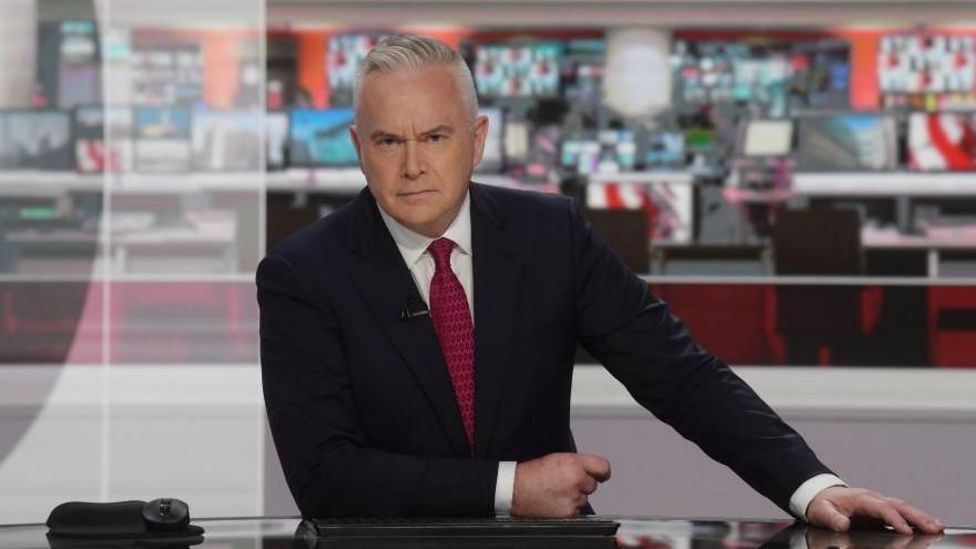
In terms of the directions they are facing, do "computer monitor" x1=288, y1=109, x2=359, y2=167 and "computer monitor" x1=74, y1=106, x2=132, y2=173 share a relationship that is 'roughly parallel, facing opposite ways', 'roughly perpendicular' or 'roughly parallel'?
roughly parallel

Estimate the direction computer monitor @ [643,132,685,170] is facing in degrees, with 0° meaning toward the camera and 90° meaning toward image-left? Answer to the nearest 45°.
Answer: approximately 0°

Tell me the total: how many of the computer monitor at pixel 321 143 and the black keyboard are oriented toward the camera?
1

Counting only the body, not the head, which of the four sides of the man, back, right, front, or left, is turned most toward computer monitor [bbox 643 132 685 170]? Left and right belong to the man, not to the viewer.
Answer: back

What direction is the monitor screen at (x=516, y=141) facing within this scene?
toward the camera

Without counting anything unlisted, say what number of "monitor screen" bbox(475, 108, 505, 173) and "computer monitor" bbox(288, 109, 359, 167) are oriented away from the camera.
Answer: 0

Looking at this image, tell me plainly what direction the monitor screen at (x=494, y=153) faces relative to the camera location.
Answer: facing the viewer

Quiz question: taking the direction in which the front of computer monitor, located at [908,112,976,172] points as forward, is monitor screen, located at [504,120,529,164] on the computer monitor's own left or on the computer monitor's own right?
on the computer monitor's own right

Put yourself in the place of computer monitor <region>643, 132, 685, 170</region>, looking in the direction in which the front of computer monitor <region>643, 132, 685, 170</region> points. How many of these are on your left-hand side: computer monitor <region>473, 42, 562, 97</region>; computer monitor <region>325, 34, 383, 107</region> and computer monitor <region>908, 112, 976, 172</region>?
1

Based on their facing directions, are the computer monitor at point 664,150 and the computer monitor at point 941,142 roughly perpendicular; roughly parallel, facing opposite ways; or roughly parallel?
roughly parallel

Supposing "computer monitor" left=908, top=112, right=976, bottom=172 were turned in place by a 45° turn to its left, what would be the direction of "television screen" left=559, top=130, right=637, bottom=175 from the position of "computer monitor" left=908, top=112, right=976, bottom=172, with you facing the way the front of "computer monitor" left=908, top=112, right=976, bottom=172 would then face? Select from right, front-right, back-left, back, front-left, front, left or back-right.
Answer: back-right

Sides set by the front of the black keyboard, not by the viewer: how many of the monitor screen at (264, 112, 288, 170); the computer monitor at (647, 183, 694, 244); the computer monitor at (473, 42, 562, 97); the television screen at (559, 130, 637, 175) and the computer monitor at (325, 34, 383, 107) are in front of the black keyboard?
5

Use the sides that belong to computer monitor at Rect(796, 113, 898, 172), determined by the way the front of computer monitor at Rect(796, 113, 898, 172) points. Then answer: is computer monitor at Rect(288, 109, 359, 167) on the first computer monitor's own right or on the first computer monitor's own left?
on the first computer monitor's own right

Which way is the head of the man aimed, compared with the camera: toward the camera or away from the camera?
toward the camera

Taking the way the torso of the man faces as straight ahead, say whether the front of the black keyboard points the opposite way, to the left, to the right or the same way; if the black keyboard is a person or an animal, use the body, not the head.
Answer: the opposite way

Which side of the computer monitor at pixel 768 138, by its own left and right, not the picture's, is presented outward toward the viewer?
front

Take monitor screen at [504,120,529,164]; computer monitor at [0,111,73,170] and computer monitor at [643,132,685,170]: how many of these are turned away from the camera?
0
